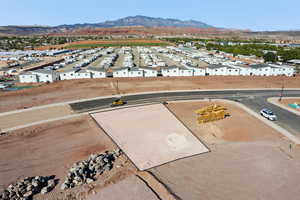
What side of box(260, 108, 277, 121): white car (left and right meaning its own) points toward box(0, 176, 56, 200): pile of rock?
right

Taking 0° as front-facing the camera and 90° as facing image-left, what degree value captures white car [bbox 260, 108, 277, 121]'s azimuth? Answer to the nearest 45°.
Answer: approximately 315°

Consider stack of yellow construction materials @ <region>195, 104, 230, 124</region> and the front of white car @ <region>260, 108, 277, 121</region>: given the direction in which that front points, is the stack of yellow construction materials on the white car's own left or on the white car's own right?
on the white car's own right

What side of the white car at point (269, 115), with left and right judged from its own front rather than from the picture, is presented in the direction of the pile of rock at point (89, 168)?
right
